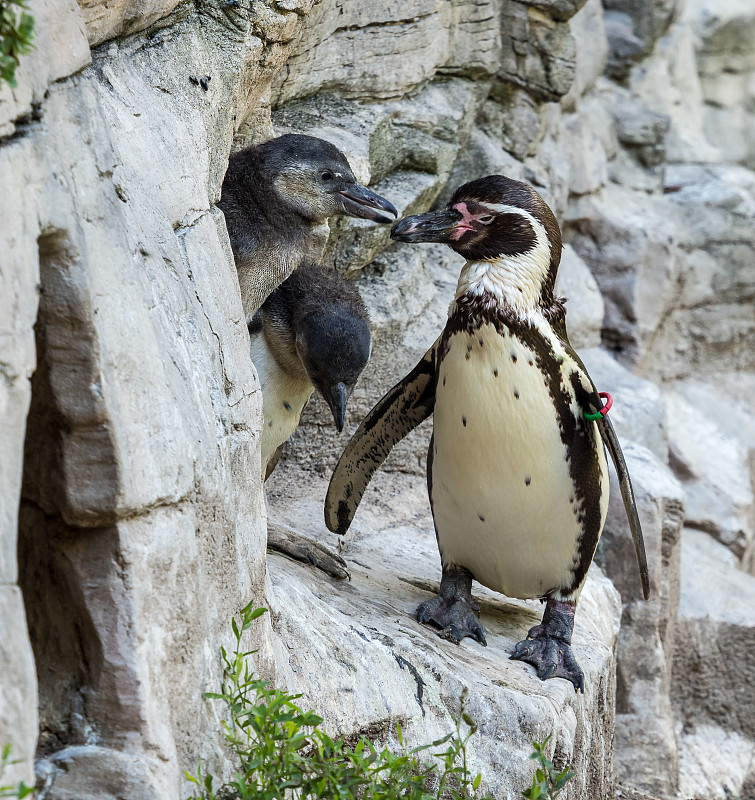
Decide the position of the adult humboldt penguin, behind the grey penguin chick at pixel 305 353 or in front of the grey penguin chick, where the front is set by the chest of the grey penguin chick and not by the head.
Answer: in front

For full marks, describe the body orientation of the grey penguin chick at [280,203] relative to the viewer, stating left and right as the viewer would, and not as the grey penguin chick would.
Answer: facing to the right of the viewer

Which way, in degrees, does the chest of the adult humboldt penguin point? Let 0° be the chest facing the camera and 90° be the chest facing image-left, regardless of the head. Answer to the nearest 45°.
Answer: approximately 45°

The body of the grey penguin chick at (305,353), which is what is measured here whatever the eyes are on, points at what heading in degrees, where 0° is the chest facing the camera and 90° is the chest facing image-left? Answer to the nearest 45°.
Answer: approximately 315°

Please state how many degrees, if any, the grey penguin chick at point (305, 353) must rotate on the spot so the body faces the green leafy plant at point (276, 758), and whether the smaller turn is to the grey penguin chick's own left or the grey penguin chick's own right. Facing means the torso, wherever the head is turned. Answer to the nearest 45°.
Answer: approximately 45° to the grey penguin chick's own right

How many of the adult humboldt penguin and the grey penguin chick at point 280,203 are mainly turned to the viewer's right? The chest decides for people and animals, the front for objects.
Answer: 1
